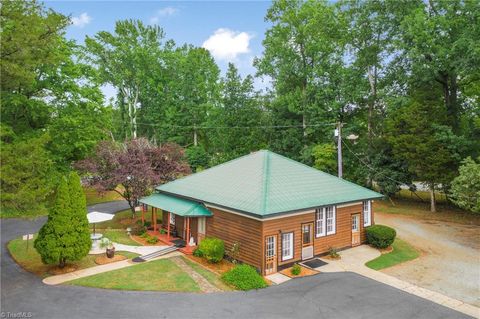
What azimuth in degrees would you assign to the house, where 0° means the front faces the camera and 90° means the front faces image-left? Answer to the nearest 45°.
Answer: approximately 45°

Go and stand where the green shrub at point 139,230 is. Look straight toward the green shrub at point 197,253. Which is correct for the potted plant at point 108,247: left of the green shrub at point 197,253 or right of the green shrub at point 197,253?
right

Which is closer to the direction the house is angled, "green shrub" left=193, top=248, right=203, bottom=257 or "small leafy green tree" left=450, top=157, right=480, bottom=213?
the green shrub

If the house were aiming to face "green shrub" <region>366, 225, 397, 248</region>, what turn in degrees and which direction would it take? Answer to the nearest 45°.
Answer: approximately 135° to its left
